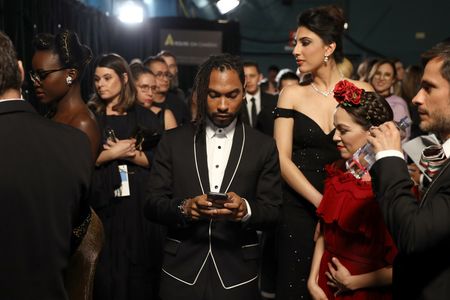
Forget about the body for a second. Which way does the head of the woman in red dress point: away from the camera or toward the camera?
toward the camera

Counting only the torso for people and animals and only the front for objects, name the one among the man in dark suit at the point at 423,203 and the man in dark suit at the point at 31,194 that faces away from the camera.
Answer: the man in dark suit at the point at 31,194

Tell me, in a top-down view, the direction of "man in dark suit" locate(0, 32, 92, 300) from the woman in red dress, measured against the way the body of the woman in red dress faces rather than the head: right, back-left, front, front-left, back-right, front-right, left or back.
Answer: front

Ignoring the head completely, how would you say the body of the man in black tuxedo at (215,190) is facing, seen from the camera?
toward the camera

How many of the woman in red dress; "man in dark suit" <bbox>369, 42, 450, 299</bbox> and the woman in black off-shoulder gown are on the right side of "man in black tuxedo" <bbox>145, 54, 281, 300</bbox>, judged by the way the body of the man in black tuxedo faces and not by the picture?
0

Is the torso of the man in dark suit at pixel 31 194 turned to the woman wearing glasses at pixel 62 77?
yes

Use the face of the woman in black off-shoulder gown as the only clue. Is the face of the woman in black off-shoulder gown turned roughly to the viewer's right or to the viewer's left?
to the viewer's left

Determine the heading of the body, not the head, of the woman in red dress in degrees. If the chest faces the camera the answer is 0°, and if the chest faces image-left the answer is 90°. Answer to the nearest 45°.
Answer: approximately 45°

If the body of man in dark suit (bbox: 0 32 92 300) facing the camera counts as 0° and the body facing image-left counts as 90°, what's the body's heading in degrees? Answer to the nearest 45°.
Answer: approximately 180°

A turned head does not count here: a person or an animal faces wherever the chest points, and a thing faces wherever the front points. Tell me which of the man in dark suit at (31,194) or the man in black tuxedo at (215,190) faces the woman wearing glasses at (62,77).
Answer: the man in dark suit

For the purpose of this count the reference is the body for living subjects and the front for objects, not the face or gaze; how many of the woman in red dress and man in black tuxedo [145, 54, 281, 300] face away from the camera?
0

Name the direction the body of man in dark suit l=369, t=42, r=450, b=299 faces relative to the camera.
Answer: to the viewer's left

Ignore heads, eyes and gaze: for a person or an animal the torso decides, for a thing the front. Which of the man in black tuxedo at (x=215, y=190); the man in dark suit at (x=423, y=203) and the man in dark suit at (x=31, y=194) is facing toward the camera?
the man in black tuxedo

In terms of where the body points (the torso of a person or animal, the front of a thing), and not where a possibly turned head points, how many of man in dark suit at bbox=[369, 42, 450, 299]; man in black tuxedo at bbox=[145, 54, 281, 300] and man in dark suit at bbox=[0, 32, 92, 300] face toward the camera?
1
